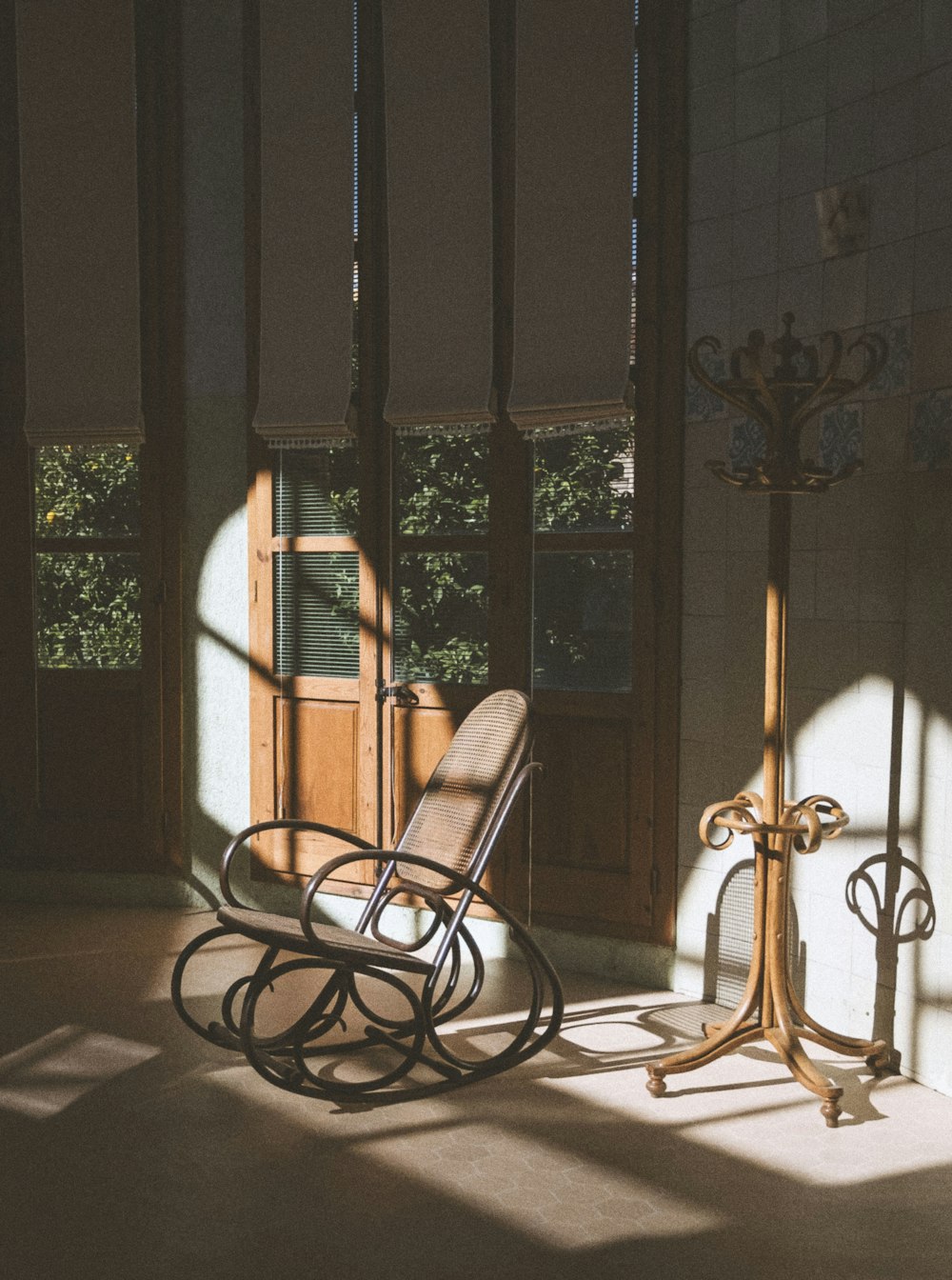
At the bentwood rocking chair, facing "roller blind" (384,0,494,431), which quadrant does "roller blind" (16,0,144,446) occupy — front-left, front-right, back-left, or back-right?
front-left

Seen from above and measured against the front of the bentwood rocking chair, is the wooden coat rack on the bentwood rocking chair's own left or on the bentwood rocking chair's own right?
on the bentwood rocking chair's own left

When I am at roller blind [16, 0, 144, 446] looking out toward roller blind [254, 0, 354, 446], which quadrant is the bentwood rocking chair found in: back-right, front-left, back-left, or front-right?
front-right

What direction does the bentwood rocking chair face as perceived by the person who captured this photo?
facing the viewer and to the left of the viewer
